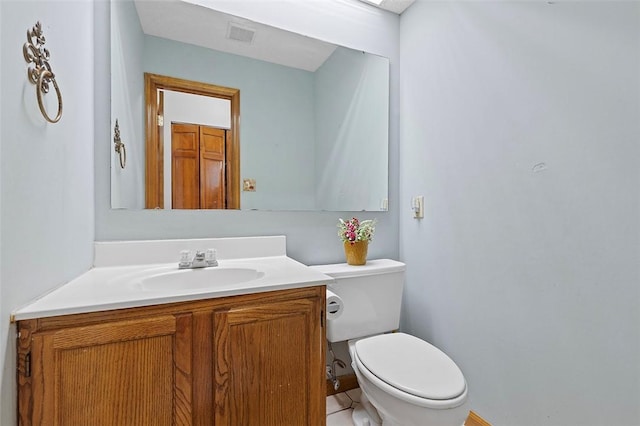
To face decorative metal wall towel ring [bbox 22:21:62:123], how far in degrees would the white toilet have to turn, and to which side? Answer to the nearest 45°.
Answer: approximately 90° to its right

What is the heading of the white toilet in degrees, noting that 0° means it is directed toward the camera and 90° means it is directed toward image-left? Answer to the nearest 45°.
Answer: approximately 315°

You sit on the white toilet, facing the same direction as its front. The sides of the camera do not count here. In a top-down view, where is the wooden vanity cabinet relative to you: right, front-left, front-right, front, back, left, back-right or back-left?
right

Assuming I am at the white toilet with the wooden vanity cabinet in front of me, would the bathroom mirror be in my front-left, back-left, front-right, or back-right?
front-right

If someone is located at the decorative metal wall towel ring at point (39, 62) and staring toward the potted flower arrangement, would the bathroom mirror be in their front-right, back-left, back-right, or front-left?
front-left
